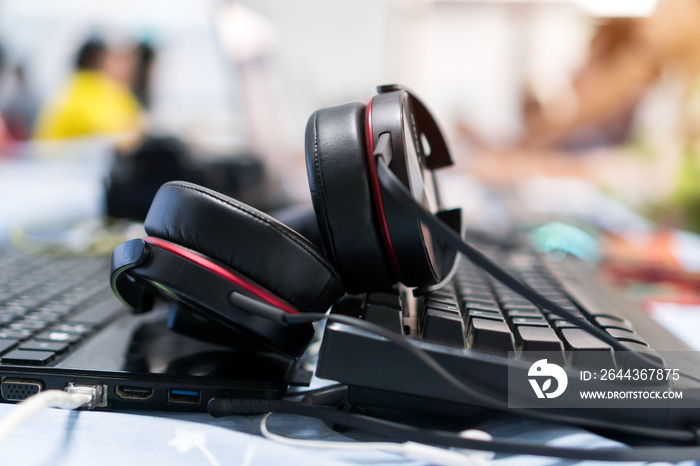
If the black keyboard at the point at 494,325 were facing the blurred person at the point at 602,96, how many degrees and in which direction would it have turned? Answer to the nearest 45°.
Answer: approximately 90° to its left

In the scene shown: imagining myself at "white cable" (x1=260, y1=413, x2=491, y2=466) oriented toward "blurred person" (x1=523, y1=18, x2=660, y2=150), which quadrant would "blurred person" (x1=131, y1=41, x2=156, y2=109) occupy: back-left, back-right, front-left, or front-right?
front-left

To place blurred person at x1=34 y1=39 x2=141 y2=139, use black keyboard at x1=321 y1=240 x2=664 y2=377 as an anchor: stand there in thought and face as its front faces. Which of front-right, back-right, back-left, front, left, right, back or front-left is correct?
back-left

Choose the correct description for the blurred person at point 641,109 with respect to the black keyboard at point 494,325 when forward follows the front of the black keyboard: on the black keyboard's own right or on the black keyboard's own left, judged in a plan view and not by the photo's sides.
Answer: on the black keyboard's own left

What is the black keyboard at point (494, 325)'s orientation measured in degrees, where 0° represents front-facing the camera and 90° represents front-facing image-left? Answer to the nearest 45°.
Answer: approximately 270°

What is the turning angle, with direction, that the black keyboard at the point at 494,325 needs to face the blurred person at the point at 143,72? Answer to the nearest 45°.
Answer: approximately 135° to its left
